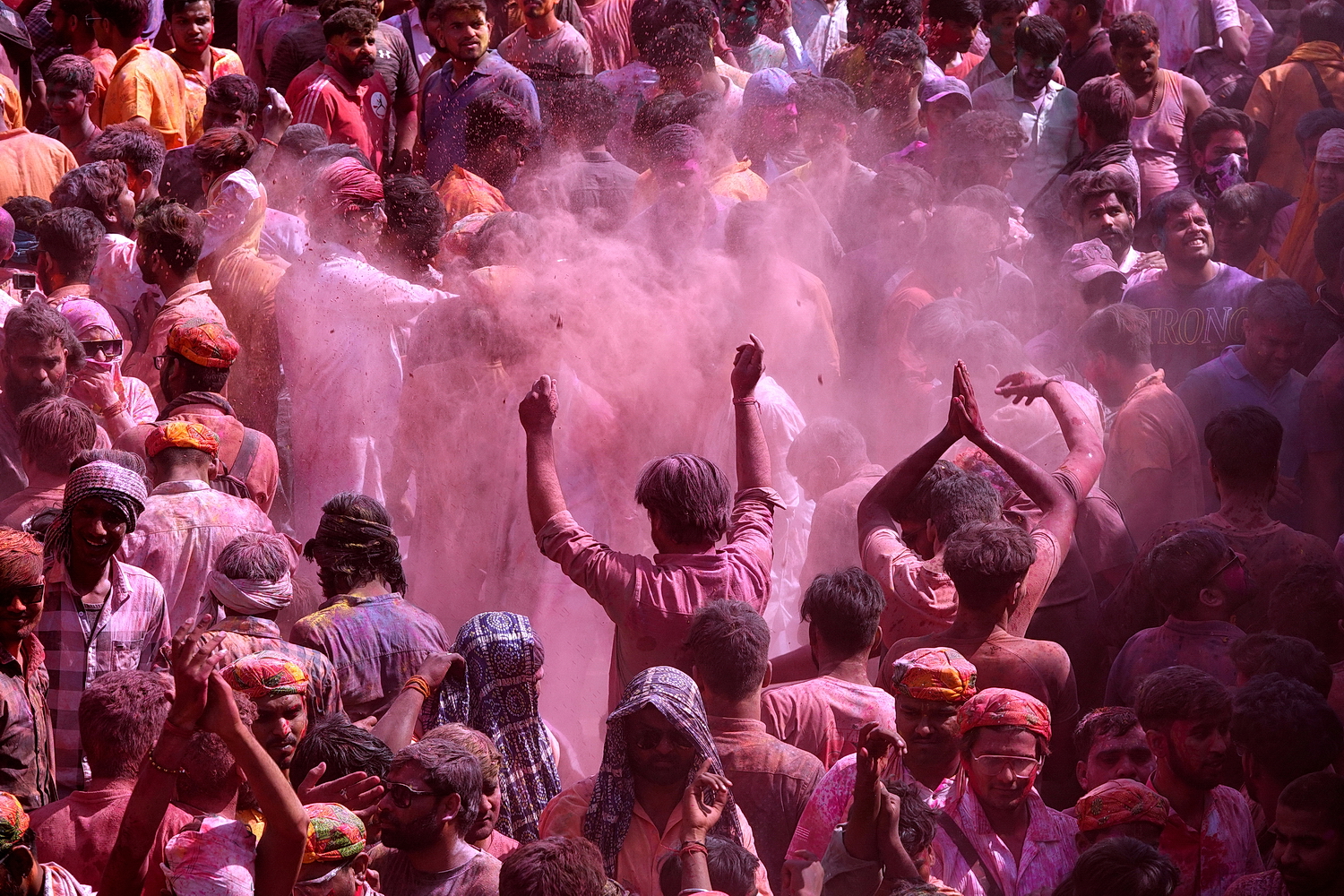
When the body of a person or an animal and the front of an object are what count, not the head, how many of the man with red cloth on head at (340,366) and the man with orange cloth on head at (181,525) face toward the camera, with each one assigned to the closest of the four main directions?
0

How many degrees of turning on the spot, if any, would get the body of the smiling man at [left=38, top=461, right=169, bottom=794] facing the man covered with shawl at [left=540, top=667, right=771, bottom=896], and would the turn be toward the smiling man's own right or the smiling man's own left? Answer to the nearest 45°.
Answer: approximately 45° to the smiling man's own left

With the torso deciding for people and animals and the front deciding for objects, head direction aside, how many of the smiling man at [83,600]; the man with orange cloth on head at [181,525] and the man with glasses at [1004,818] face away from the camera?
1

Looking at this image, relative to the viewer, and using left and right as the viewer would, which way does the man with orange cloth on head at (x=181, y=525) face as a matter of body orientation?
facing away from the viewer

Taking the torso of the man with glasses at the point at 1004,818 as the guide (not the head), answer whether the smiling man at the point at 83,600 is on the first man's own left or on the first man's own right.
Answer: on the first man's own right

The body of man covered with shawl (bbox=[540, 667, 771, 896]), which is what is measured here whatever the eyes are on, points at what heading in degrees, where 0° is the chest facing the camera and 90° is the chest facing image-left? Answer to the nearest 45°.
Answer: approximately 0°

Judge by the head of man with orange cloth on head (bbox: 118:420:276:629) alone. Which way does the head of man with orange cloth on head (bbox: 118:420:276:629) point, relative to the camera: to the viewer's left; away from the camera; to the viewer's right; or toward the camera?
away from the camera
